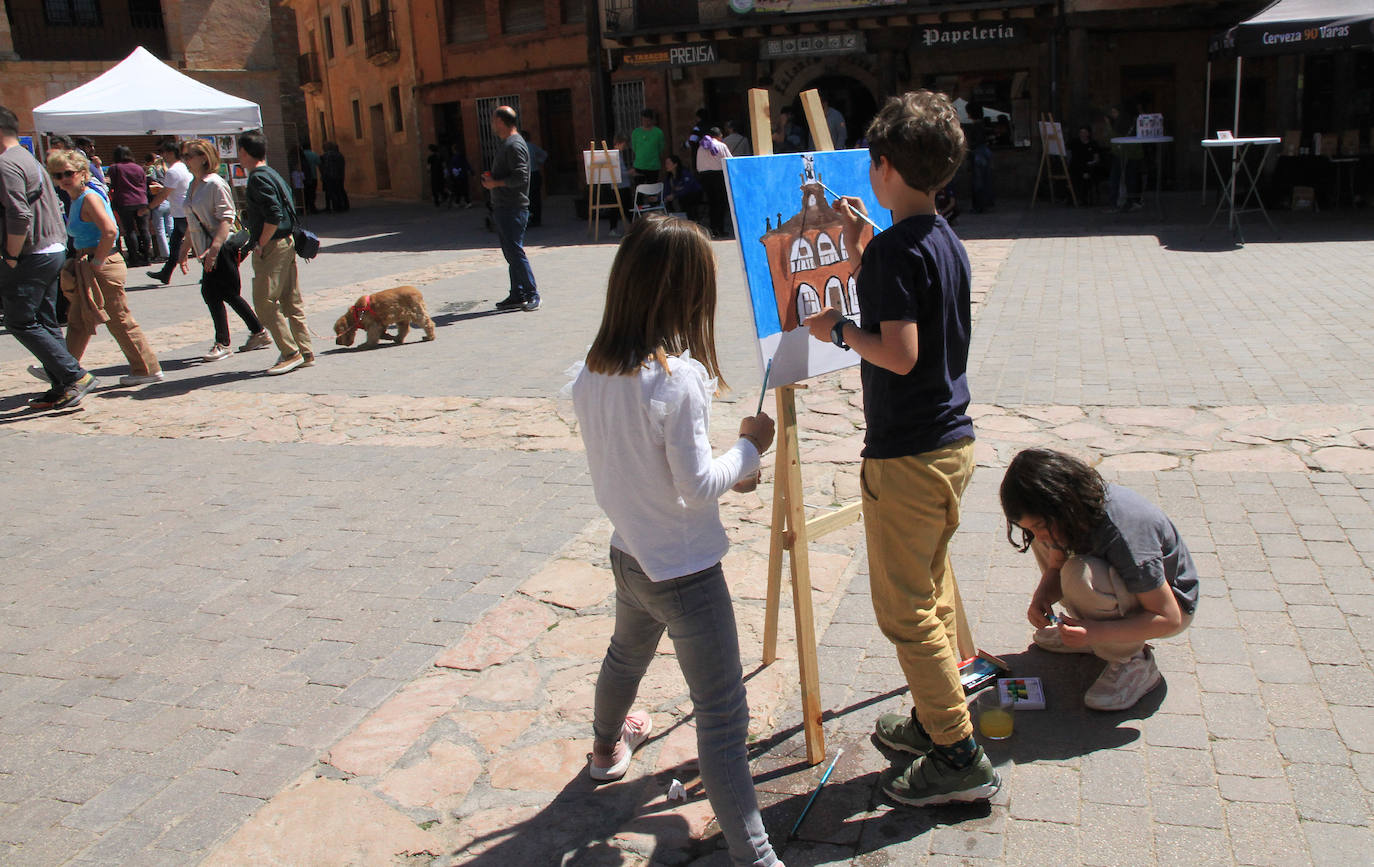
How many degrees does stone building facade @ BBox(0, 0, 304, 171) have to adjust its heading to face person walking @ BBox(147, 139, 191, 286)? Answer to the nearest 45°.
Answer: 0° — it already faces them

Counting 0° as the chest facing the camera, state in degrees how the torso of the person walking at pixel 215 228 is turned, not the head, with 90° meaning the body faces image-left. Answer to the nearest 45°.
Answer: approximately 90°

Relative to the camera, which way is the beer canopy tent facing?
toward the camera

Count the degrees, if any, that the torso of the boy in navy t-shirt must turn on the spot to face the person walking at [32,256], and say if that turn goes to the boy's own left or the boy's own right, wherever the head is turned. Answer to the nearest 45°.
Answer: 0° — they already face them

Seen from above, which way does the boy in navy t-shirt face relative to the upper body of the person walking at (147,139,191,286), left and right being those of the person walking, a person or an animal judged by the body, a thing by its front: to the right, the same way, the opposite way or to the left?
to the right

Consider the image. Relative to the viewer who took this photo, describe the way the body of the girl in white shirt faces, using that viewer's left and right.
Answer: facing away from the viewer and to the right of the viewer

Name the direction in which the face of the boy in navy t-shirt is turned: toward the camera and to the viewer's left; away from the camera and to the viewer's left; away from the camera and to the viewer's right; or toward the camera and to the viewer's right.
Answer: away from the camera and to the viewer's left

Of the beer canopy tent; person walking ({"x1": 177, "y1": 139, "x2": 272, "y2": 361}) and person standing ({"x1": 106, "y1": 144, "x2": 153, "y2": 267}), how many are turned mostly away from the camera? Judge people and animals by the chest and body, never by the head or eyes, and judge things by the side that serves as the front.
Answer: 1

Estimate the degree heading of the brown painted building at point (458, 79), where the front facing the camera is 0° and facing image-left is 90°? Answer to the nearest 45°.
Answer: approximately 0°

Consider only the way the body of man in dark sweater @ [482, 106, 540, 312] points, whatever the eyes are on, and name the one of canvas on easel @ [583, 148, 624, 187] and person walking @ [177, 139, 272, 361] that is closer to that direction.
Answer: the person walking

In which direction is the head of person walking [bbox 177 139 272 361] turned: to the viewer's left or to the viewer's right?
to the viewer's left

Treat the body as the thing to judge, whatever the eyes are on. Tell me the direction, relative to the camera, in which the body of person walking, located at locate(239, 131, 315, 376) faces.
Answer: to the viewer's left

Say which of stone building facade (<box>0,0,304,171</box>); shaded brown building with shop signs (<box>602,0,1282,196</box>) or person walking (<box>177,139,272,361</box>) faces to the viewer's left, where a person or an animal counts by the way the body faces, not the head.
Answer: the person walking

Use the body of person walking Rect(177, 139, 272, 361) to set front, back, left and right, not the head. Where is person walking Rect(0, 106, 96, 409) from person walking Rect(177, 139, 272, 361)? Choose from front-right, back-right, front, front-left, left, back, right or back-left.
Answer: front-left

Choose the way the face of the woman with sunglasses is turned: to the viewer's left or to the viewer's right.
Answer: to the viewer's left

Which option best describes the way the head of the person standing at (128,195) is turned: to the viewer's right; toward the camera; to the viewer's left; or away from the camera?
away from the camera

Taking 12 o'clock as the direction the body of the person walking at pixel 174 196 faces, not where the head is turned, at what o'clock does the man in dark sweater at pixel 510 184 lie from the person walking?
The man in dark sweater is roughly at 8 o'clock from the person walking.
